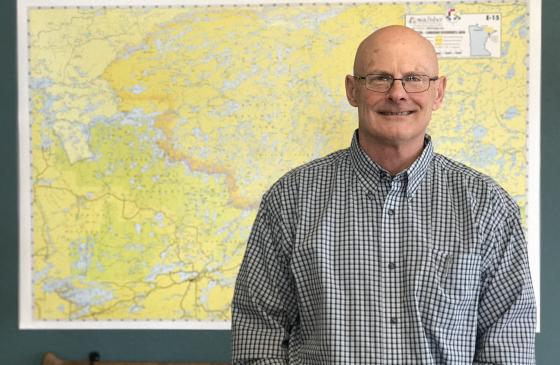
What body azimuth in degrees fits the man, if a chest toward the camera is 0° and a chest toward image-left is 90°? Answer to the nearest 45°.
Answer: approximately 0°
